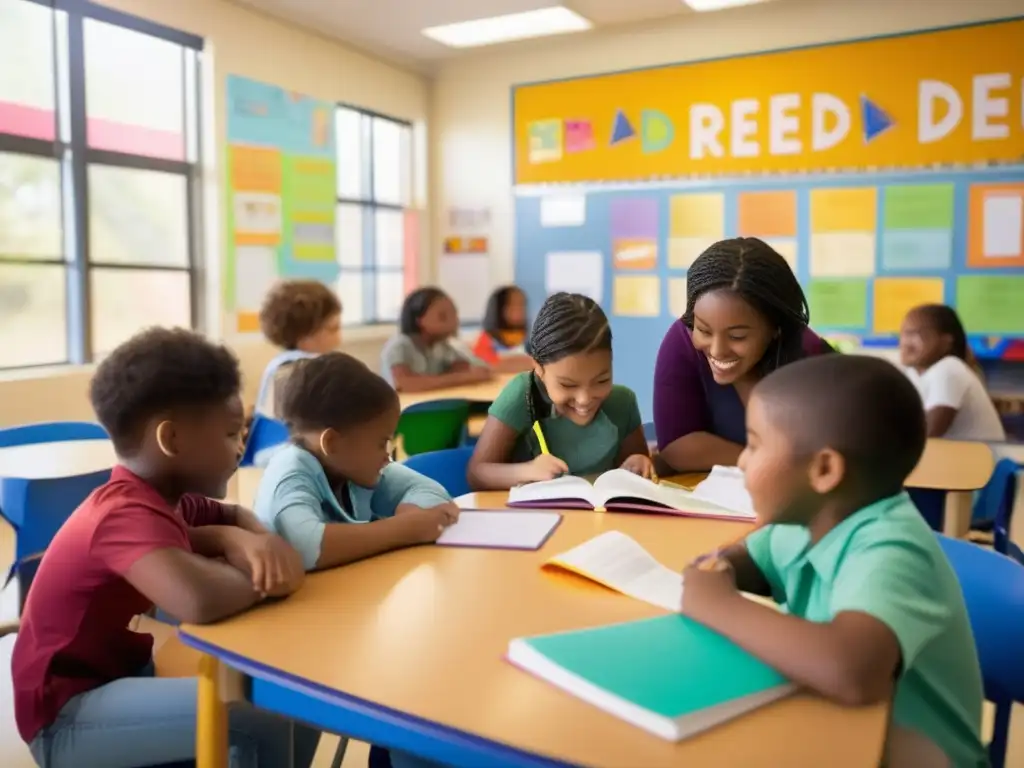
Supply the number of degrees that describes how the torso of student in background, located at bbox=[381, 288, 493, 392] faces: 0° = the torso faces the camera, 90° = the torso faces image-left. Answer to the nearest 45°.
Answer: approximately 315°

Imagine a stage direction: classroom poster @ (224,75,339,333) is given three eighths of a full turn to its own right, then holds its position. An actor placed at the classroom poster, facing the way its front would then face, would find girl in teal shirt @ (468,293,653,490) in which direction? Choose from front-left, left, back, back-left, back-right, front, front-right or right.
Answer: left

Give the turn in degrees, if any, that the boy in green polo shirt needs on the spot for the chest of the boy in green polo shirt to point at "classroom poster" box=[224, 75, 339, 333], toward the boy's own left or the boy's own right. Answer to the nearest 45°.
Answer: approximately 45° to the boy's own right

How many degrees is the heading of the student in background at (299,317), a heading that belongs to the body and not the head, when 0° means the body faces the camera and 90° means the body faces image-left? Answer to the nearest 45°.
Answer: approximately 270°

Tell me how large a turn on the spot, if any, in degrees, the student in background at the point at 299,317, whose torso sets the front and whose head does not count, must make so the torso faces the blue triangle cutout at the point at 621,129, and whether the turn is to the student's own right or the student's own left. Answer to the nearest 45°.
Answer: approximately 45° to the student's own left

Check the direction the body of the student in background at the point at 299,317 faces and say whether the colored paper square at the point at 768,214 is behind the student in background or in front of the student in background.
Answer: in front

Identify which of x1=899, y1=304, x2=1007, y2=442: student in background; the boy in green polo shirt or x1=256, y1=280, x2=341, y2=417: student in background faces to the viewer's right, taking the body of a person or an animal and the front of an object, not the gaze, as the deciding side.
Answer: x1=256, y1=280, x2=341, y2=417: student in background

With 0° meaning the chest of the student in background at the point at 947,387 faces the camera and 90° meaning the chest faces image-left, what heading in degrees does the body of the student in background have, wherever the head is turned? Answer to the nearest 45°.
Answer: approximately 90°

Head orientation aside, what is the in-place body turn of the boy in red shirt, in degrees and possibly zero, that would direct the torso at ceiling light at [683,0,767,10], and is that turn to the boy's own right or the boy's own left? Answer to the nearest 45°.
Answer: approximately 45° to the boy's own left

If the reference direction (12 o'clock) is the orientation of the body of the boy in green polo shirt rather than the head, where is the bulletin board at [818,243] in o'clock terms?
The bulletin board is roughly at 3 o'clock from the boy in green polo shirt.

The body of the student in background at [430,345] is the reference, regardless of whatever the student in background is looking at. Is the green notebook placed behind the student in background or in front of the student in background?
in front

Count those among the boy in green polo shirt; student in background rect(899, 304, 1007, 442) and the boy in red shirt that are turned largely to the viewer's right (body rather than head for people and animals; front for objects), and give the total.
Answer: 1

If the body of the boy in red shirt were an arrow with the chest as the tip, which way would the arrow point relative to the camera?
to the viewer's right

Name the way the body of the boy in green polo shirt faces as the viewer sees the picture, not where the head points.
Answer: to the viewer's left

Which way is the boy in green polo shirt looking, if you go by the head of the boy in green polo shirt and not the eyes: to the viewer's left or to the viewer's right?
to the viewer's left
